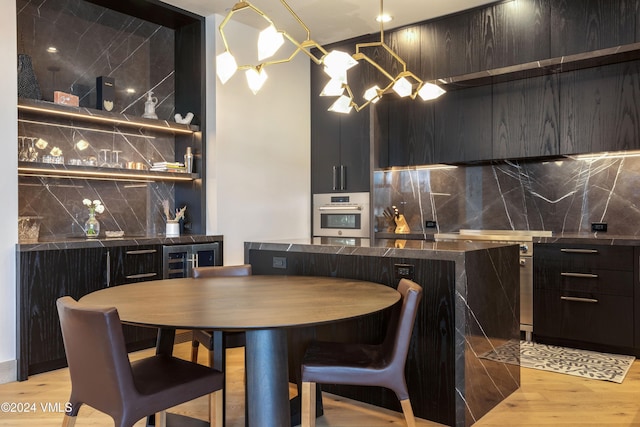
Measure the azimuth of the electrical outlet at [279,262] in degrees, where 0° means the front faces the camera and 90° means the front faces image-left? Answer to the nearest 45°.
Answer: approximately 45°

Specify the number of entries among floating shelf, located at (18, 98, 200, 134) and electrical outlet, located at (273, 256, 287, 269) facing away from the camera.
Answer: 0

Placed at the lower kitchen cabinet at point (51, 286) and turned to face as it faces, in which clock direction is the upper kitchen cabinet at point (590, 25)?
The upper kitchen cabinet is roughly at 11 o'clock from the lower kitchen cabinet.

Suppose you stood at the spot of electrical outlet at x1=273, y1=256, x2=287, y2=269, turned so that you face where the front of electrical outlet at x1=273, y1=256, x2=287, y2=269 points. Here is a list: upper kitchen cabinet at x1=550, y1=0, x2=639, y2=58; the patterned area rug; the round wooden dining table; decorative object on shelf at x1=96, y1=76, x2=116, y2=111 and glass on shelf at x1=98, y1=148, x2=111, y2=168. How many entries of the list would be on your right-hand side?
2

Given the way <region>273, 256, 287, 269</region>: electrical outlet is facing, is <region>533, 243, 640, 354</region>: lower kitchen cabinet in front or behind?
behind

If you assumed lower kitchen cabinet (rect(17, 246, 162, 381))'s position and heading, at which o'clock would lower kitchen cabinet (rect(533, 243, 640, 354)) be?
lower kitchen cabinet (rect(533, 243, 640, 354)) is roughly at 11 o'clock from lower kitchen cabinet (rect(17, 246, 162, 381)).

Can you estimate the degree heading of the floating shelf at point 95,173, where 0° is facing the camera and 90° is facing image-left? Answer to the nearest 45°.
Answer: approximately 315°

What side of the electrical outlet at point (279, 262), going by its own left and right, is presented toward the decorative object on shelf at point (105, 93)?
right

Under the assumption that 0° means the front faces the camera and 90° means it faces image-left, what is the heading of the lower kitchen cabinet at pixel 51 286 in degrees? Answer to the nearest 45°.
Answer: approximately 315°

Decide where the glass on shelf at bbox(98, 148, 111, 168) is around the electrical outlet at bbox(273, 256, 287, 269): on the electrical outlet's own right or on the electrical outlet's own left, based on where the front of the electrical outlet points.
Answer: on the electrical outlet's own right

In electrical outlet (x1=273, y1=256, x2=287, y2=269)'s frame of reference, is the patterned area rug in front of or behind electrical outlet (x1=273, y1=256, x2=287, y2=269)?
behind
